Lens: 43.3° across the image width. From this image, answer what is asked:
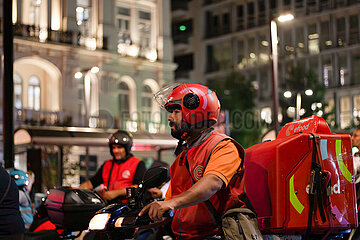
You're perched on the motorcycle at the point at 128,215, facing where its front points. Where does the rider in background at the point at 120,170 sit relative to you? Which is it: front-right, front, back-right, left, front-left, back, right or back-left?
back-right

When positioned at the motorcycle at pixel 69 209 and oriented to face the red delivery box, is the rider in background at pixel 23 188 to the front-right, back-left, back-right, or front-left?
back-left

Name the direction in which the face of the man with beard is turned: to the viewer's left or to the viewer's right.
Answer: to the viewer's left

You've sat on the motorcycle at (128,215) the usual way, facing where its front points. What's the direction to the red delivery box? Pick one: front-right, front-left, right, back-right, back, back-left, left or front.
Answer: back-left

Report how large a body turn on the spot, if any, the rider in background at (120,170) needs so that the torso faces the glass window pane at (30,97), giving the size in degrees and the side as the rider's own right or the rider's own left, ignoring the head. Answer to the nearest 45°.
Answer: approximately 135° to the rider's own right
